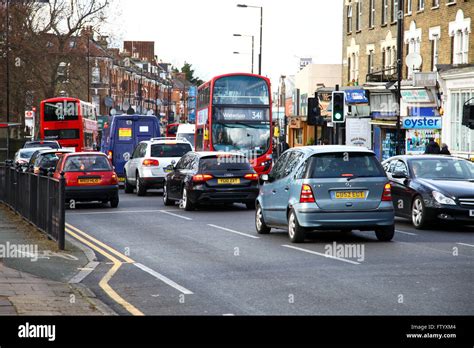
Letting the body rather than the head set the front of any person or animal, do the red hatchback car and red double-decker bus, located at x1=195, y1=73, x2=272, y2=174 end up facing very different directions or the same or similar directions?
very different directions

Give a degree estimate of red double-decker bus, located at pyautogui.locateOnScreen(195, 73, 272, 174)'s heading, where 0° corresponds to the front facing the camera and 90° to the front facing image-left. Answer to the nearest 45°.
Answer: approximately 0°

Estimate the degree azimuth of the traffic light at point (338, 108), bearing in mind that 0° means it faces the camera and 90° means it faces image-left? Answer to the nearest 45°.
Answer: approximately 0°

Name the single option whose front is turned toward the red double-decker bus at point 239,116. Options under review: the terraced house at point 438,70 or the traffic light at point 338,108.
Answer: the terraced house

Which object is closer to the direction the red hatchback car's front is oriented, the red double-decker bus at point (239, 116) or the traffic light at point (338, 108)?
the red double-decker bus

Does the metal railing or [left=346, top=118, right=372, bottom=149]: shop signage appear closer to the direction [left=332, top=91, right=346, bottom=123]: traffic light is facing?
the metal railing

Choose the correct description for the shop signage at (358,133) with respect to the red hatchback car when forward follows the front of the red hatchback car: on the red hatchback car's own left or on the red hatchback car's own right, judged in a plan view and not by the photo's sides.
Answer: on the red hatchback car's own right

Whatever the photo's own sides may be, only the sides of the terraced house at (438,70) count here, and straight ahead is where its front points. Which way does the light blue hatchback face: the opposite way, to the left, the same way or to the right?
to the right

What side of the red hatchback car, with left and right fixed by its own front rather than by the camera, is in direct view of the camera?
back

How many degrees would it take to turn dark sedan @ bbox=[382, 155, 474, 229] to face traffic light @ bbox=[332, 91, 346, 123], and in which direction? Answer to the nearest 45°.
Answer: approximately 135° to its left
